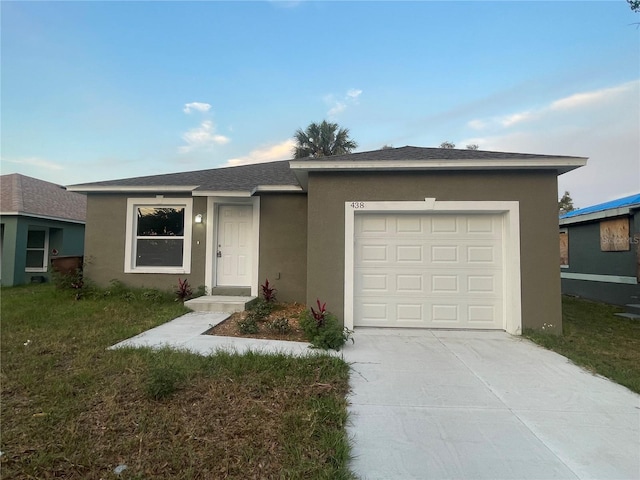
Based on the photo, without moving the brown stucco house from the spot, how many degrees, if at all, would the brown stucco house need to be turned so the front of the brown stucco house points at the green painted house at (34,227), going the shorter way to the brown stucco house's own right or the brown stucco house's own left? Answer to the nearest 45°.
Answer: approximately 135° to the brown stucco house's own right

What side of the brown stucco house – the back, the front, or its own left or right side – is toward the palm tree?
back

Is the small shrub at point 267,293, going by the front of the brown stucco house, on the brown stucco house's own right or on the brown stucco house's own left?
on the brown stucco house's own right

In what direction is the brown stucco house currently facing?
toward the camera

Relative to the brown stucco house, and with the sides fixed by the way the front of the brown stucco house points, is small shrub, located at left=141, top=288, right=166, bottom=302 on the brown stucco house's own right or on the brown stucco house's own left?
on the brown stucco house's own right

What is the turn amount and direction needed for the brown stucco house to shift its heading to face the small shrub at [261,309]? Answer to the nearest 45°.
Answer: approximately 90° to its right

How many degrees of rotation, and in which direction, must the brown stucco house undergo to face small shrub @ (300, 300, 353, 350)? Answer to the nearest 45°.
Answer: approximately 45° to its right

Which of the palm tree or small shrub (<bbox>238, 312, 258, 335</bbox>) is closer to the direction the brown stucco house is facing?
the small shrub

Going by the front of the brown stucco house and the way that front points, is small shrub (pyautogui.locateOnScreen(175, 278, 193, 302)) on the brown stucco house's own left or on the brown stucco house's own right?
on the brown stucco house's own right
